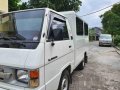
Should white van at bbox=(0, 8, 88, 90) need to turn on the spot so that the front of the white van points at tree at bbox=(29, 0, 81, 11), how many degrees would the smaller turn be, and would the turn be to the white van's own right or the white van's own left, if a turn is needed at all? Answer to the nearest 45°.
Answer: approximately 135° to the white van's own right

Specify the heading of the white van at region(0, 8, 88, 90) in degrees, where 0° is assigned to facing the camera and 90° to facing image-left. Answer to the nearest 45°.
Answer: approximately 45°
